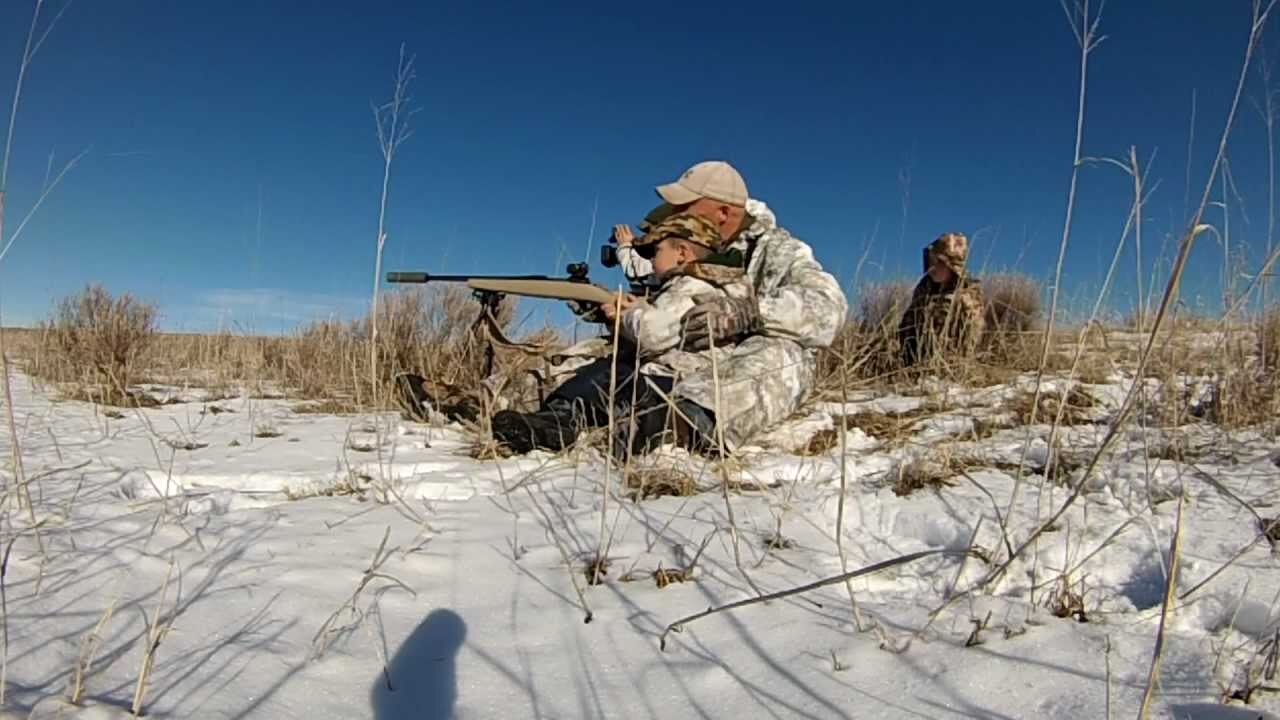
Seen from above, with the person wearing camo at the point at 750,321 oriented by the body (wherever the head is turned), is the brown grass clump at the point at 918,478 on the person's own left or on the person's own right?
on the person's own left

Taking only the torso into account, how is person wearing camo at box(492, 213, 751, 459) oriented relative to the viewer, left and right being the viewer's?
facing to the left of the viewer

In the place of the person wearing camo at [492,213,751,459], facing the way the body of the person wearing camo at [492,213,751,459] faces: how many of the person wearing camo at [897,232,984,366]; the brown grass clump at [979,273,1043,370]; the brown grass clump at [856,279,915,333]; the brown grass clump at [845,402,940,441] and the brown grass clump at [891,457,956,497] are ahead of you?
0

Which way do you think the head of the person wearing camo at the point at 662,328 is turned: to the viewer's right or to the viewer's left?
to the viewer's left

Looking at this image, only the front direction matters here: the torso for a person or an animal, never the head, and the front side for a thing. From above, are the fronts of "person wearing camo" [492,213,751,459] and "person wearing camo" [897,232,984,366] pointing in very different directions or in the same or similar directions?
same or similar directions

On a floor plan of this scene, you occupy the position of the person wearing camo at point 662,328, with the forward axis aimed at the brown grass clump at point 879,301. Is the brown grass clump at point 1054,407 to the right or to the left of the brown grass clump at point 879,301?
right

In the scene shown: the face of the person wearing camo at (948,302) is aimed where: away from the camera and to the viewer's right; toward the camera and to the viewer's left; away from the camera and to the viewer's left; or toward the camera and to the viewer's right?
toward the camera and to the viewer's left

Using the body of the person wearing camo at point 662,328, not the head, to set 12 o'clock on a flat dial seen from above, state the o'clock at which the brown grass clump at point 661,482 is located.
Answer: The brown grass clump is roughly at 9 o'clock from the person wearing camo.

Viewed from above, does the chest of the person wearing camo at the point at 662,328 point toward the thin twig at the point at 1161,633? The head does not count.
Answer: no

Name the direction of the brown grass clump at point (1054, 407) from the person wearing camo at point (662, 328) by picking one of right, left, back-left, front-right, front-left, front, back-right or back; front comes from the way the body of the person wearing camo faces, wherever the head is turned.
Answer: back

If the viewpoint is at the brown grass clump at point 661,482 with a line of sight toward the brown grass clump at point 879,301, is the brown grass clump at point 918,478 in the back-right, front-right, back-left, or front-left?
front-right

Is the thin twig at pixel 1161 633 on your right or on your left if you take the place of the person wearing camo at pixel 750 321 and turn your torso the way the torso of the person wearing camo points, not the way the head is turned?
on your left

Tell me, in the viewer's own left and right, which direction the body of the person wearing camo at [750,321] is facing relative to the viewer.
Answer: facing to the left of the viewer

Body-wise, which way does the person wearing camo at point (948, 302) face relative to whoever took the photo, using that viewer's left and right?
facing the viewer and to the left of the viewer

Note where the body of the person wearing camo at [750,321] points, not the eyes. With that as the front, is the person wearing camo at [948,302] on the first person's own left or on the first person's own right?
on the first person's own right
